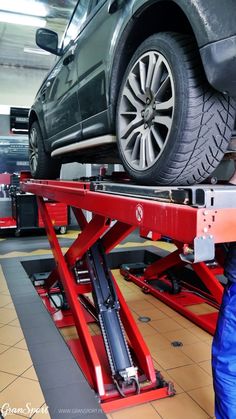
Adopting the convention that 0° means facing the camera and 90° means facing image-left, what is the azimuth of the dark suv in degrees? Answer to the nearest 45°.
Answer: approximately 135°
